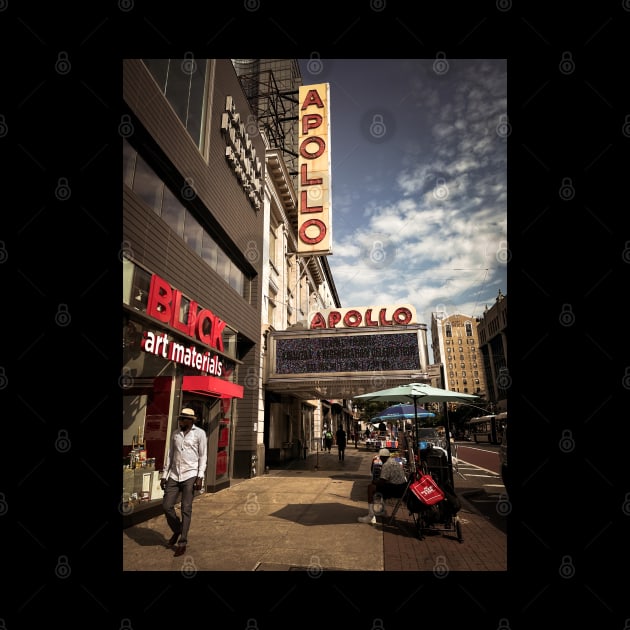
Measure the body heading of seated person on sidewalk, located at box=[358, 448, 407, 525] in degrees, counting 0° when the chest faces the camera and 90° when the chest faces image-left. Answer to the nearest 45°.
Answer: approximately 90°

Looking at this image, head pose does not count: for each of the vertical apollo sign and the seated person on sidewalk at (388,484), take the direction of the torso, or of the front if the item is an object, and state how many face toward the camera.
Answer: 1

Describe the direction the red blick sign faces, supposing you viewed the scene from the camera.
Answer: facing the viewer and to the right of the viewer

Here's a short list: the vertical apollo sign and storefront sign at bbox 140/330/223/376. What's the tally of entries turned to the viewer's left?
0

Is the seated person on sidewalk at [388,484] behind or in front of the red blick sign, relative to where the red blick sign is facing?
in front

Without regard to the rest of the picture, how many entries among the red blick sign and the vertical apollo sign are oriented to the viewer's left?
0

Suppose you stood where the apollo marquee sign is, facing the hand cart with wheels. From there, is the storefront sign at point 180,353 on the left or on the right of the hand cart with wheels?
right

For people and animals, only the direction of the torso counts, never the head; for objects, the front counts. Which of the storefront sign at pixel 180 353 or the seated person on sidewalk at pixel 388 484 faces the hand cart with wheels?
the storefront sign

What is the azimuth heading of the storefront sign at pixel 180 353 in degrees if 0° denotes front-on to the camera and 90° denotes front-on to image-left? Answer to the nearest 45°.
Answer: approximately 315°

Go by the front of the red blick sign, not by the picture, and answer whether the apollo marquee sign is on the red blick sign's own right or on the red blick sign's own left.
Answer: on the red blick sign's own left

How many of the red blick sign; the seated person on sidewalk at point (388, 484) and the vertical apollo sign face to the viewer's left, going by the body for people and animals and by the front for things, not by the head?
1

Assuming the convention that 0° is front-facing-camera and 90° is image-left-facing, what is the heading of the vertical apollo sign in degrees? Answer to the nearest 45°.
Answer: approximately 0°
